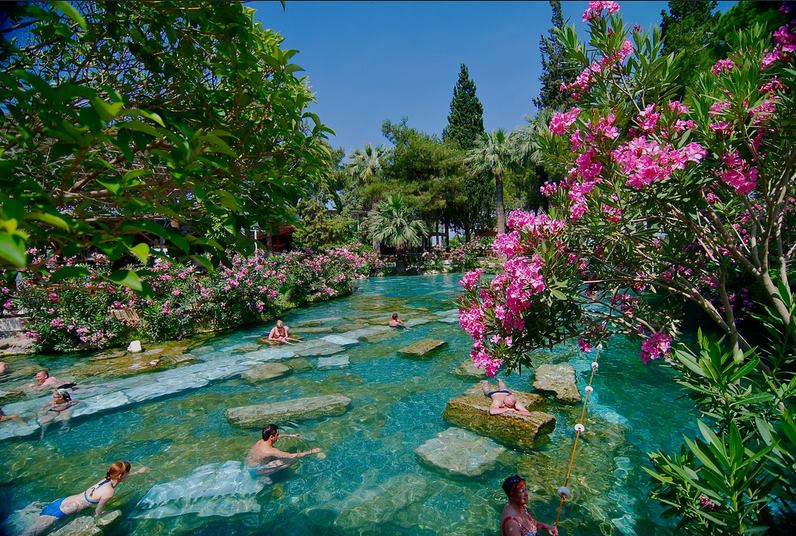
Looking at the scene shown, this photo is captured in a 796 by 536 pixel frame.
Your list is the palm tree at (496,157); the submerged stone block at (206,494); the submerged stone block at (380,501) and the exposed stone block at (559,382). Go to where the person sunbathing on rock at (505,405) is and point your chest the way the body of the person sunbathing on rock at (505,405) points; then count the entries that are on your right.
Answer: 2

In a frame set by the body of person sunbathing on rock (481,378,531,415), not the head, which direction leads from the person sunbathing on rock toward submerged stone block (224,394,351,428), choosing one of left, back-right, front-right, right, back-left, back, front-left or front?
back-right

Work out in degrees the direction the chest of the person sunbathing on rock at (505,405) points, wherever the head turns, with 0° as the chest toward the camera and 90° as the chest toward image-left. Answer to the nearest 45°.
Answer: approximately 315°

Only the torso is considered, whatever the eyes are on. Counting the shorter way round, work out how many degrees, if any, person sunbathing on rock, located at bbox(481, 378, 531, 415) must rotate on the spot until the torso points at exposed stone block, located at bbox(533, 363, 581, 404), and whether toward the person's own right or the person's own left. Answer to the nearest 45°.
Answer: approximately 90° to the person's own left

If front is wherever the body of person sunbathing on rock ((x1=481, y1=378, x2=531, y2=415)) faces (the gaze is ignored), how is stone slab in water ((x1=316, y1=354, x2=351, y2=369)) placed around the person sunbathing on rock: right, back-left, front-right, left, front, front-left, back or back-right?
back

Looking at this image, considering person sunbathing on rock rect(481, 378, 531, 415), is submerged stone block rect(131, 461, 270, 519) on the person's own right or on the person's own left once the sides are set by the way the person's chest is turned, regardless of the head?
on the person's own right
